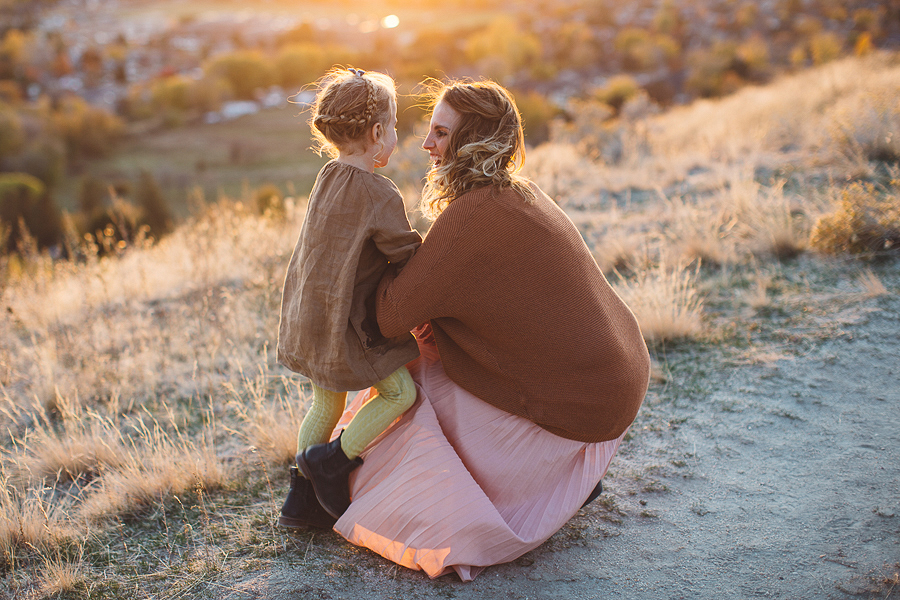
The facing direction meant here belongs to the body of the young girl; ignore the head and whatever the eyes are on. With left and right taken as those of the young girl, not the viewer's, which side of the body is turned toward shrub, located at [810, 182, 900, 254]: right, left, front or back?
front

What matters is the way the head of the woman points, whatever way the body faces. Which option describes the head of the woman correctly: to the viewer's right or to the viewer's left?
to the viewer's left

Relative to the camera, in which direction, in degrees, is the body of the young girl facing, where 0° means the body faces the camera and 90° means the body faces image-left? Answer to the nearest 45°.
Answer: approximately 225°

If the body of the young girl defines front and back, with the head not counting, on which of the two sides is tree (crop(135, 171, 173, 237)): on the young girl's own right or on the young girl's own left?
on the young girl's own left

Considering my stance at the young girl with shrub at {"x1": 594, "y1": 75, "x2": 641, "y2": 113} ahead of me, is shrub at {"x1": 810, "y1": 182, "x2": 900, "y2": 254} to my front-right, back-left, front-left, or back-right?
front-right

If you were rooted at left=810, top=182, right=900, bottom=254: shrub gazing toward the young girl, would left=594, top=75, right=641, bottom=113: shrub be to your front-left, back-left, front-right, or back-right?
back-right
